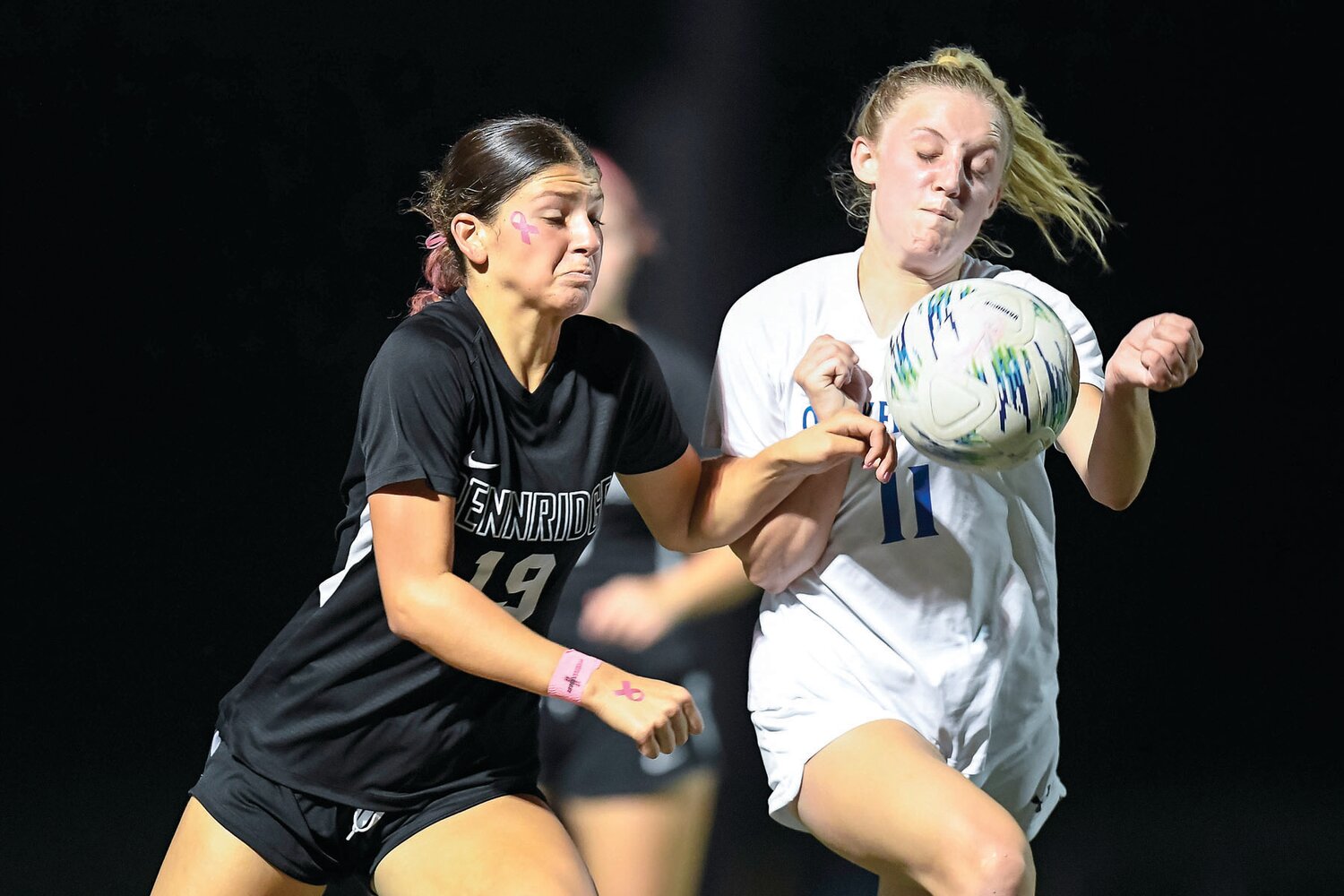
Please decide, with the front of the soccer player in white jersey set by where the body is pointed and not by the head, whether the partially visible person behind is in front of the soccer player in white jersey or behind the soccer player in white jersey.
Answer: behind

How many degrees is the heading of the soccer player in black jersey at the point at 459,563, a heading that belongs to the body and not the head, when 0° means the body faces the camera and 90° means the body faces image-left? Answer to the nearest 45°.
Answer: approximately 315°

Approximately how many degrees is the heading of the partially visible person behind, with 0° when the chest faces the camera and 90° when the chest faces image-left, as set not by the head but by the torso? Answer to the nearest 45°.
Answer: approximately 45°
